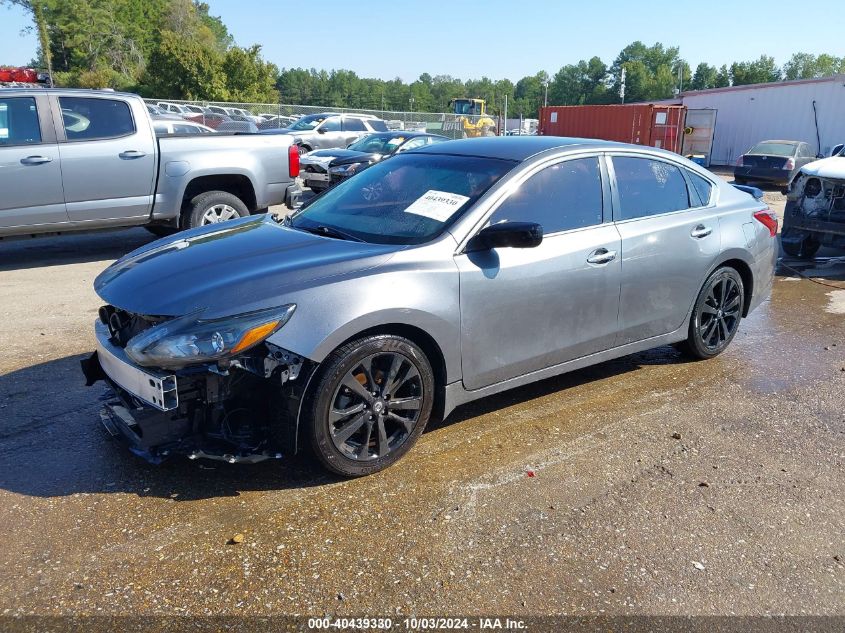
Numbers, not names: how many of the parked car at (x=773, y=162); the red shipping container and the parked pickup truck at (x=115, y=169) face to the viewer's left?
1

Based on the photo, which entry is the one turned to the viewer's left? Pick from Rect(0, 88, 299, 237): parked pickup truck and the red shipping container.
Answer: the parked pickup truck

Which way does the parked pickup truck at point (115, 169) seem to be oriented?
to the viewer's left

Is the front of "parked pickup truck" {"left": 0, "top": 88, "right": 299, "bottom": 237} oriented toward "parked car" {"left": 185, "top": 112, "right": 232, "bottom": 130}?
no

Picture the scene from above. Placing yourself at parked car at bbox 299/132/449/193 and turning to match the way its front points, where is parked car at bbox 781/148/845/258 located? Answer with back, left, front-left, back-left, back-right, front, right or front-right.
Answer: left

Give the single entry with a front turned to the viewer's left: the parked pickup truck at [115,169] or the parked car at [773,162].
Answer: the parked pickup truck at [115,169]

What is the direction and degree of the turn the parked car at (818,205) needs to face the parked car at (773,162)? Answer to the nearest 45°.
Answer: approximately 135° to its right

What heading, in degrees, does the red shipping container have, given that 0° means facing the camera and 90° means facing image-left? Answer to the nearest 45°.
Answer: approximately 315°

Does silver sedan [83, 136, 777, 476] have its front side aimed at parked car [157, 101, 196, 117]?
no

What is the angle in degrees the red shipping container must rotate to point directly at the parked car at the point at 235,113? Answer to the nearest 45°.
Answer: approximately 135° to its right

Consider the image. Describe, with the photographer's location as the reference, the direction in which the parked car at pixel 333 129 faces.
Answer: facing the viewer and to the left of the viewer

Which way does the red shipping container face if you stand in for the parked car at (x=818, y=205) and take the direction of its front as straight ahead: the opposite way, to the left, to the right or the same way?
to the left

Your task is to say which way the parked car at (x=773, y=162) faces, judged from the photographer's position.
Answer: facing away from the viewer and to the right of the viewer

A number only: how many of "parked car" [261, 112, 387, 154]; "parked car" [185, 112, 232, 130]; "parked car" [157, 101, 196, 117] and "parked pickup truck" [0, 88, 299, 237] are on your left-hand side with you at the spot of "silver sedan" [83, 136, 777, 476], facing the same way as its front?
0

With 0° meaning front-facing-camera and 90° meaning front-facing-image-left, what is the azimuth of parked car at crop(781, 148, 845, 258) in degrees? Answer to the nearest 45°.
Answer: approximately 45°
